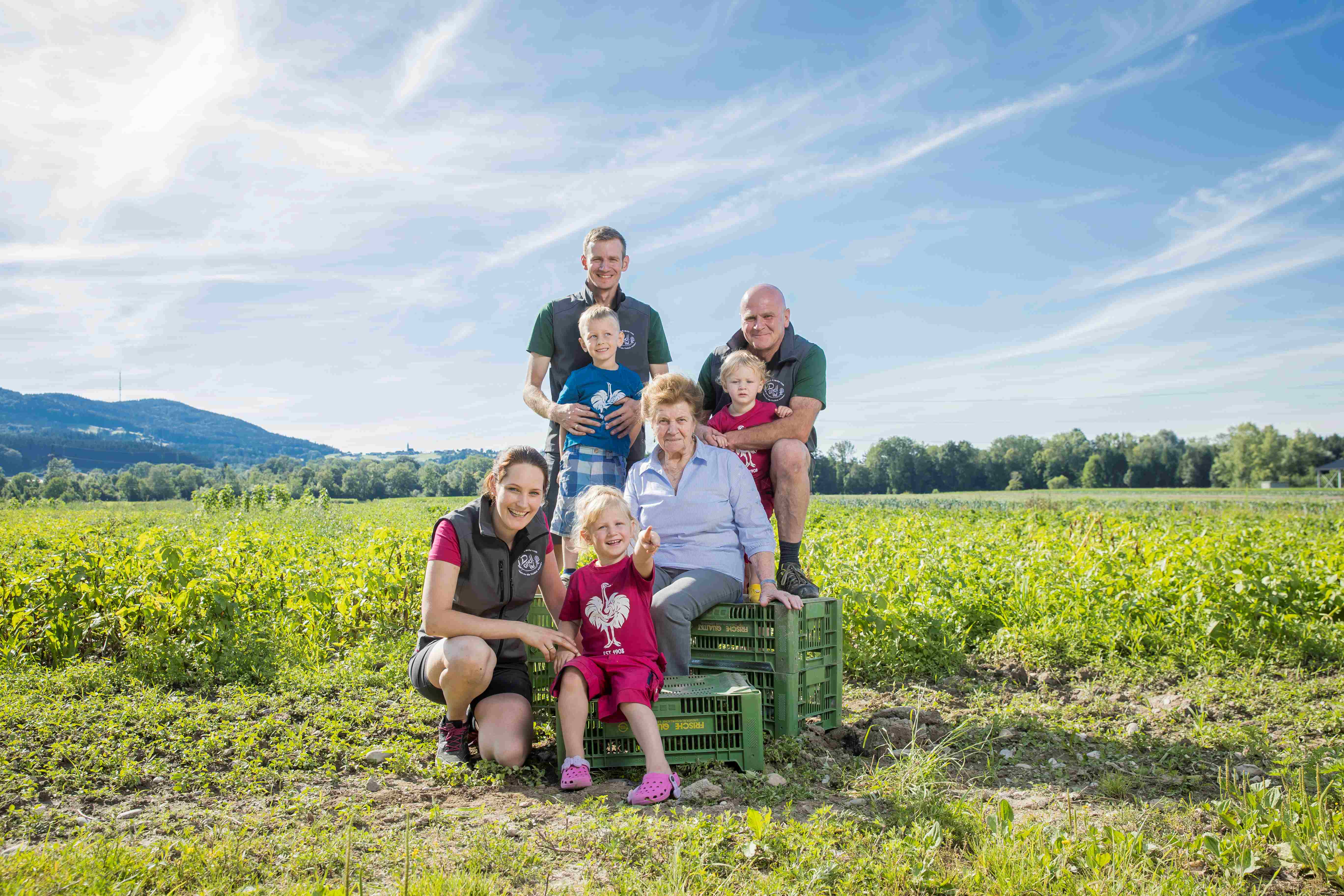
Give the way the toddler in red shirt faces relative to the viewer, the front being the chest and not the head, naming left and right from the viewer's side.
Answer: facing the viewer

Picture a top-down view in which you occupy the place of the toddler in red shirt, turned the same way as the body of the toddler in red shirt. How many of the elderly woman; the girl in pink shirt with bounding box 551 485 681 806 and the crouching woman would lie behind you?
0

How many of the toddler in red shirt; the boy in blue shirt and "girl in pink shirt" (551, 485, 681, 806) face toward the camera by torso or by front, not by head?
3

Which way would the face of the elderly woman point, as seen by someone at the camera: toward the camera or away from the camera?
toward the camera

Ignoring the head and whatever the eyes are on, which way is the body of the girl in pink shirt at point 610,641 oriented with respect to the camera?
toward the camera

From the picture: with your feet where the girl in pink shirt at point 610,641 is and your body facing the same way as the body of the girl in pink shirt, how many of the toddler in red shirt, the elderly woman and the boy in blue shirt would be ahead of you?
0

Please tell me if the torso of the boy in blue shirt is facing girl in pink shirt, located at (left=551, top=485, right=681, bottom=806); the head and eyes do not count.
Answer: yes

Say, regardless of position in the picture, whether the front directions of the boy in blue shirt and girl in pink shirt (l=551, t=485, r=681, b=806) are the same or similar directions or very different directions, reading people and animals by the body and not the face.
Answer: same or similar directions

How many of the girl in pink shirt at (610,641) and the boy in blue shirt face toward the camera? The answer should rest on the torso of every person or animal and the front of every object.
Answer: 2

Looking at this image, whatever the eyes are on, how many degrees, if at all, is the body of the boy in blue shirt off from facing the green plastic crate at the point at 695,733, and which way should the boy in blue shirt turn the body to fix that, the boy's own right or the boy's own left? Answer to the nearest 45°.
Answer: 0° — they already face it

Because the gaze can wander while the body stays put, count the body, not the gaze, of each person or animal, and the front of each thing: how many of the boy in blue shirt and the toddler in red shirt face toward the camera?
2

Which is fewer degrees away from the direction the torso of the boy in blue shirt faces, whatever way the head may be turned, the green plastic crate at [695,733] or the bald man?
the green plastic crate

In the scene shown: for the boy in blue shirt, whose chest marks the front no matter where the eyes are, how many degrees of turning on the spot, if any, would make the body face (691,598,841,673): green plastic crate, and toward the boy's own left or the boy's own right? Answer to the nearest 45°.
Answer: approximately 45° to the boy's own left

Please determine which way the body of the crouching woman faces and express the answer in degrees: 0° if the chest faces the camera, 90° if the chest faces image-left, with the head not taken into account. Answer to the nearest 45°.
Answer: approximately 315°

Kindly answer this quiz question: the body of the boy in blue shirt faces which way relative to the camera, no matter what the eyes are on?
toward the camera

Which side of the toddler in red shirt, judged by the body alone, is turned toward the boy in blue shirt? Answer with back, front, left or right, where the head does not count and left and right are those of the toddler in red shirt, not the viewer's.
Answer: right
